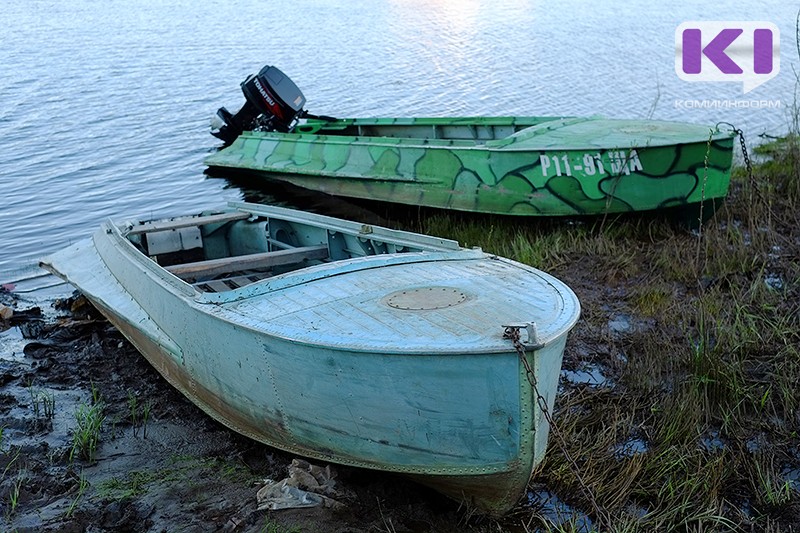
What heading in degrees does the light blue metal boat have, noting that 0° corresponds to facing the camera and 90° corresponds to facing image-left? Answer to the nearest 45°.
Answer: approximately 315°

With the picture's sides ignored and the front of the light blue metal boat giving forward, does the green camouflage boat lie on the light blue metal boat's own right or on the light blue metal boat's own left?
on the light blue metal boat's own left
